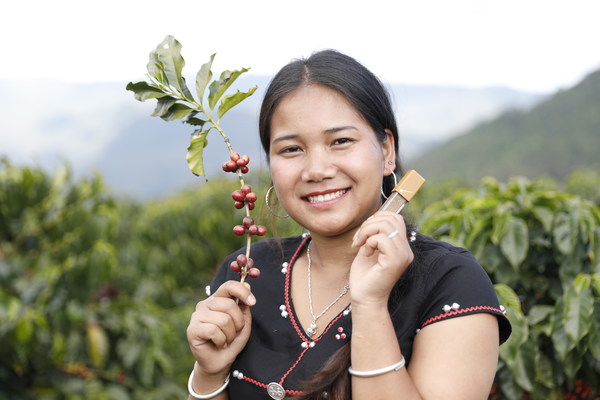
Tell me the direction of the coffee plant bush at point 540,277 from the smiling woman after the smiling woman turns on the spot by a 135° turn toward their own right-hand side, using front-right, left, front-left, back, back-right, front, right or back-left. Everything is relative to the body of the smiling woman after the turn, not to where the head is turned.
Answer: front-right

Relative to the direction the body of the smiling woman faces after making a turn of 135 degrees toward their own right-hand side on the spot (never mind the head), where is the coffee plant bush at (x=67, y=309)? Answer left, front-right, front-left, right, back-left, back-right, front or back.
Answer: front-left

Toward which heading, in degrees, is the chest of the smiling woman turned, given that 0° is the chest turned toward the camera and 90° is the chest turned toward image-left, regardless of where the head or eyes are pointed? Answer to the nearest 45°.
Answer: approximately 45°
